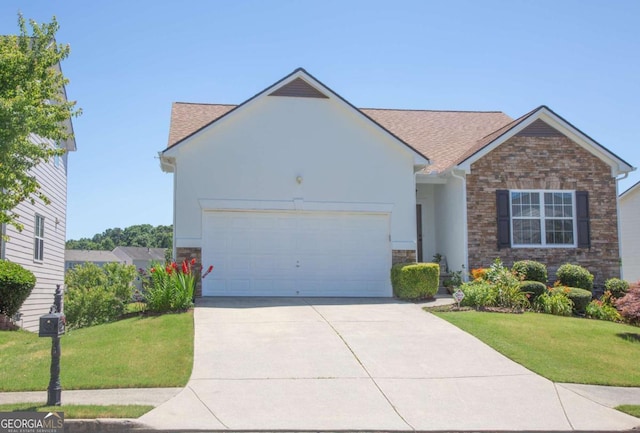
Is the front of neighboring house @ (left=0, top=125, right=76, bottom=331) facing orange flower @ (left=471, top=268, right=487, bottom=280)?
no

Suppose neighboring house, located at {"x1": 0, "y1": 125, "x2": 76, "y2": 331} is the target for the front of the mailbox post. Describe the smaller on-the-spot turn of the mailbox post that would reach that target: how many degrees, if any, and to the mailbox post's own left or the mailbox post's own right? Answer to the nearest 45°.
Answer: approximately 180°

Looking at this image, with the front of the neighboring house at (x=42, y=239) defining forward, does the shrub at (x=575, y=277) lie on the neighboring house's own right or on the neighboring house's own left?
on the neighboring house's own left

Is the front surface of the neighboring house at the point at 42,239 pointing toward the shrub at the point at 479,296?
no

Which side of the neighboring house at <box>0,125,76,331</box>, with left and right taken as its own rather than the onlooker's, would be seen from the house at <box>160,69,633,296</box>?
left

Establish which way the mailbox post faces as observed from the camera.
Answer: facing the viewer

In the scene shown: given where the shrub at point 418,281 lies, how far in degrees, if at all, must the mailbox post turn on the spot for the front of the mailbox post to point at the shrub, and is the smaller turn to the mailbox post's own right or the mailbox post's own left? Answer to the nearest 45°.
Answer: approximately 135° to the mailbox post's own left

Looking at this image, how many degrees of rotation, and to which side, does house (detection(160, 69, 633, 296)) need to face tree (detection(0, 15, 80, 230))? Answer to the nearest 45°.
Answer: approximately 45° to its right

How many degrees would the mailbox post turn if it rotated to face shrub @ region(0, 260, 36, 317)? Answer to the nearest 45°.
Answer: approximately 180°

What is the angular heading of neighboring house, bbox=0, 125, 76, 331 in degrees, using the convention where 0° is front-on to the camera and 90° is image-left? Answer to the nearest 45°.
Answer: approximately 45°

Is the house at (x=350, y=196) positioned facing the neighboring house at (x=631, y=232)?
no

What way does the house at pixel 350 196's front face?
toward the camera

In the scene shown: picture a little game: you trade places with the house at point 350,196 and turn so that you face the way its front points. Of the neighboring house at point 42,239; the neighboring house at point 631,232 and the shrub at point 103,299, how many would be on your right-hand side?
2

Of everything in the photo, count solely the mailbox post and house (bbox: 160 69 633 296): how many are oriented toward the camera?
2

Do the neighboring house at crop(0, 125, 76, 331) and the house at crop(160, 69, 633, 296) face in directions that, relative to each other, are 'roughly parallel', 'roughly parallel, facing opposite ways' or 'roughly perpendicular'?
roughly parallel
